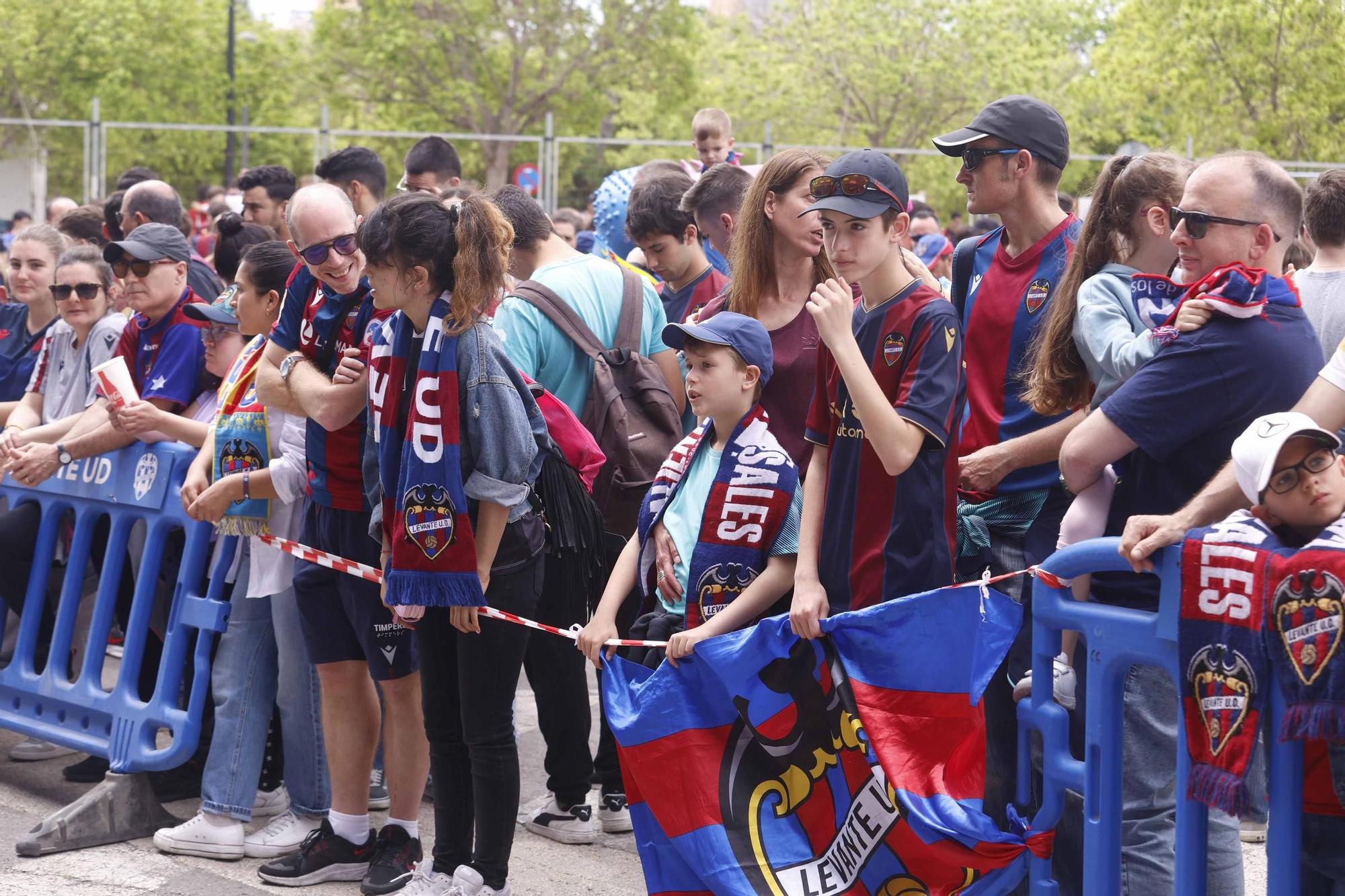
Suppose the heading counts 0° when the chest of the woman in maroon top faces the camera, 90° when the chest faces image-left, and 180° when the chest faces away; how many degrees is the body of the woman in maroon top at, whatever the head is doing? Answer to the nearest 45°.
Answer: approximately 315°

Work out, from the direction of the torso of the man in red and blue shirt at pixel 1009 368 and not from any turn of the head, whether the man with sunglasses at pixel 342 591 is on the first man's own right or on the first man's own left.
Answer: on the first man's own right

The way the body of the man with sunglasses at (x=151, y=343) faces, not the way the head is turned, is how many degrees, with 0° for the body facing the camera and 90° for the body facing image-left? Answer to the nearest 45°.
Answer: approximately 45°

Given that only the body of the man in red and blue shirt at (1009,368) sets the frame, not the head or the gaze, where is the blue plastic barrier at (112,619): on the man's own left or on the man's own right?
on the man's own right

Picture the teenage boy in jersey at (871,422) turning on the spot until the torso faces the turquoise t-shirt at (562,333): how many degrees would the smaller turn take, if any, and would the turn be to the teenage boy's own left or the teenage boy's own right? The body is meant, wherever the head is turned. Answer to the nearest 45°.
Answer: approximately 90° to the teenage boy's own right

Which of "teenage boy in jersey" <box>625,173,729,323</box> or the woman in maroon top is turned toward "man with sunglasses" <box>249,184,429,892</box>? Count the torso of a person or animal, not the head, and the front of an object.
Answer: the teenage boy in jersey

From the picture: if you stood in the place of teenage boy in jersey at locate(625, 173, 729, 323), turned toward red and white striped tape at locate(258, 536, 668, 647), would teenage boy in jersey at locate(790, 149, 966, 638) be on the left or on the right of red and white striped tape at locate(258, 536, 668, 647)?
left
